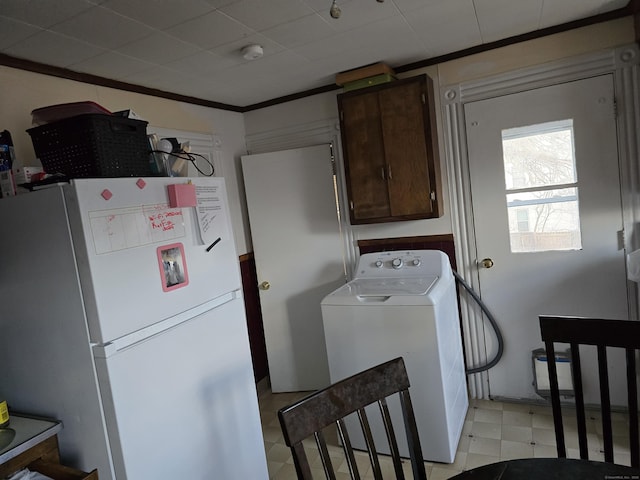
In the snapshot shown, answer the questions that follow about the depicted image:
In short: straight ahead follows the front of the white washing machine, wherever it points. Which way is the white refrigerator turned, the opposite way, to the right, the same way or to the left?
to the left

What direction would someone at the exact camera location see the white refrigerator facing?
facing the viewer and to the right of the viewer

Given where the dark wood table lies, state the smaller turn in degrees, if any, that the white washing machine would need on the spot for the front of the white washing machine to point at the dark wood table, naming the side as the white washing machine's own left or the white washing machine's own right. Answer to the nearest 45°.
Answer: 0° — it already faces it

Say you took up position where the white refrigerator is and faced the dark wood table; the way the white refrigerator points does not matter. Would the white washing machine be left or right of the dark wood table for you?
left

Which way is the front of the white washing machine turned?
toward the camera

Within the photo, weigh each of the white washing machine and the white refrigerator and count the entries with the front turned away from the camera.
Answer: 0

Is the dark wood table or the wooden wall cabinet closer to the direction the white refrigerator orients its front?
the dark wood table

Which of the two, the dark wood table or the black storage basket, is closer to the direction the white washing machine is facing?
the dark wood table

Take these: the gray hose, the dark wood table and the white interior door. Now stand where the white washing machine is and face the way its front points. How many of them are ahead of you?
1

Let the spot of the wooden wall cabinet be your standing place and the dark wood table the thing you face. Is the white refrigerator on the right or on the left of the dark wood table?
right

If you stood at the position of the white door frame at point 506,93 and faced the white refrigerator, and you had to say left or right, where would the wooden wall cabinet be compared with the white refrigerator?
right

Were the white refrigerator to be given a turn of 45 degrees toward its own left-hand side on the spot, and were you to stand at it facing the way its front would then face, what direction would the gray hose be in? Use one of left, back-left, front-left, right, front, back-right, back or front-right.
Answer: front

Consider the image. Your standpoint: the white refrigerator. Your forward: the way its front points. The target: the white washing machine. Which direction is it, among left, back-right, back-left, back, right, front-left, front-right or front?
front-left

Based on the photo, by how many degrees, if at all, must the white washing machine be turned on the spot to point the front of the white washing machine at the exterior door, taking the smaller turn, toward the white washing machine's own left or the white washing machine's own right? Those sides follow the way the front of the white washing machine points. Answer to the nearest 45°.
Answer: approximately 135° to the white washing machine's own left

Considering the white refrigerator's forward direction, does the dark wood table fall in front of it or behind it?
in front

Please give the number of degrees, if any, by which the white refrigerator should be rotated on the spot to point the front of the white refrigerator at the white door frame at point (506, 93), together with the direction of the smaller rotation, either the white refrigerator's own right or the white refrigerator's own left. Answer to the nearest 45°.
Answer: approximately 45° to the white refrigerator's own left
